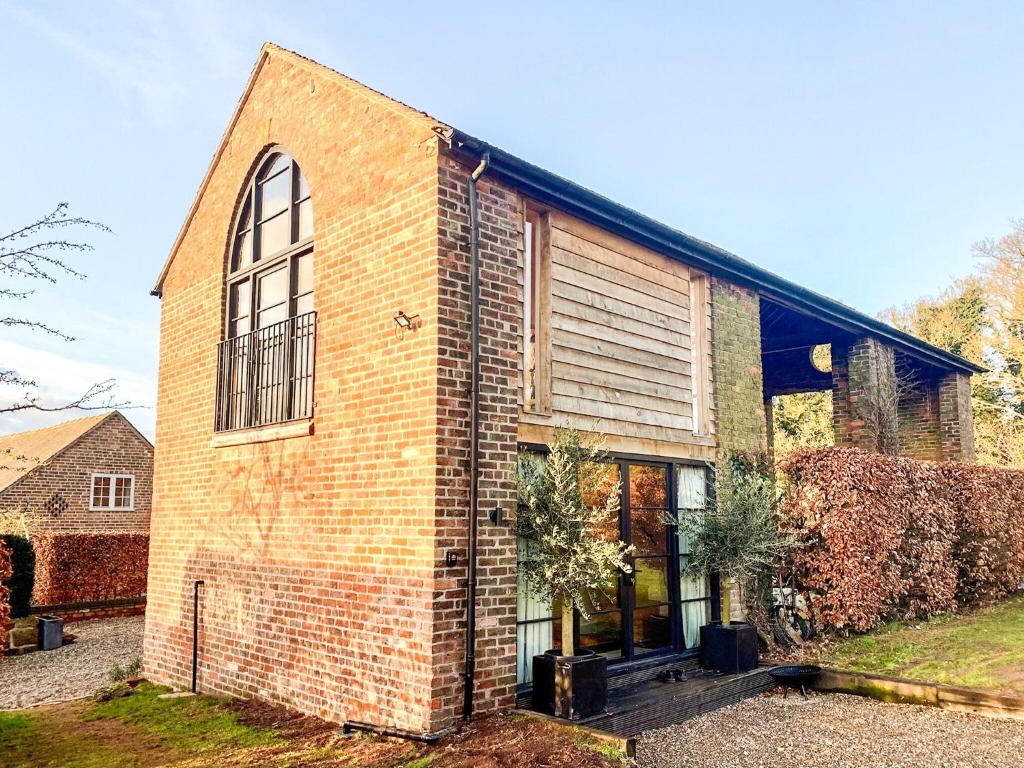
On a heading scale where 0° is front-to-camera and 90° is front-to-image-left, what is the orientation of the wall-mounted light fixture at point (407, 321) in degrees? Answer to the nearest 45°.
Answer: approximately 45°

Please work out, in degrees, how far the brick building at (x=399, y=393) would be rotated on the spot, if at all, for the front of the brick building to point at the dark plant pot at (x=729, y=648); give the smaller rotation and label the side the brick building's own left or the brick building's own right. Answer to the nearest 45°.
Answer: approximately 45° to the brick building's own left

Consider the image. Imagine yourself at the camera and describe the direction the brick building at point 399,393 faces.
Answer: facing the viewer and to the right of the viewer

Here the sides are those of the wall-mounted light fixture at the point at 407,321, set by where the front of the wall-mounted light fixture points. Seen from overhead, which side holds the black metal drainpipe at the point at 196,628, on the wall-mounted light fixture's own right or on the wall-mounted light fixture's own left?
on the wall-mounted light fixture's own right

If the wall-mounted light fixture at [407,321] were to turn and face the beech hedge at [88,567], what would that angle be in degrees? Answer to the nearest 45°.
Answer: approximately 90° to its right

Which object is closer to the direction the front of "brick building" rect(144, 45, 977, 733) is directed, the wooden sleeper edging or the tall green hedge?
the wooden sleeper edging

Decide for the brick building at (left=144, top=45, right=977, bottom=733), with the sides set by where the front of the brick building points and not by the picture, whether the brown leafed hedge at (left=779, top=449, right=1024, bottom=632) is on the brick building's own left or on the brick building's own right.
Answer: on the brick building's own left
